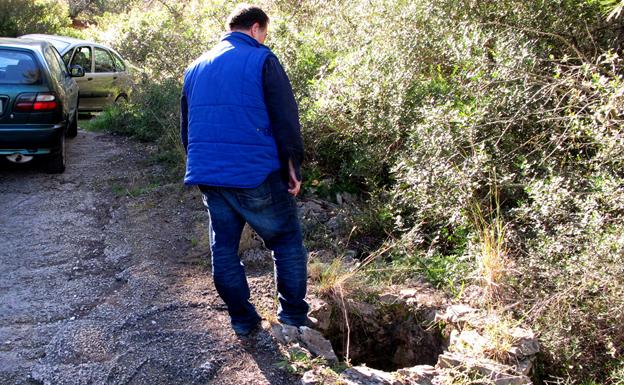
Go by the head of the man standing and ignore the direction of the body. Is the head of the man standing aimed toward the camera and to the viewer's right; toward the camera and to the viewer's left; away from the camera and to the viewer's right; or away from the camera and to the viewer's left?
away from the camera and to the viewer's right

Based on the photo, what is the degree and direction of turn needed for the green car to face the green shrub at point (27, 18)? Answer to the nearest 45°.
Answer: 0° — it already faces it

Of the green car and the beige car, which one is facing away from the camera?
the green car

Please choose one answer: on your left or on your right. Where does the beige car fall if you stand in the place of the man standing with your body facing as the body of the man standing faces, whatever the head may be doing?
on your left

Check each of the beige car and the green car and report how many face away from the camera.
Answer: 1

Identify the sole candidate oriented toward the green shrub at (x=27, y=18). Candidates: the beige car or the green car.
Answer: the green car

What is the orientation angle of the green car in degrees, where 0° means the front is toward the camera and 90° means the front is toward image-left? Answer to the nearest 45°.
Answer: approximately 180°

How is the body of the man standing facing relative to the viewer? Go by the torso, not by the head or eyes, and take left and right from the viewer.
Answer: facing away from the viewer and to the right of the viewer
